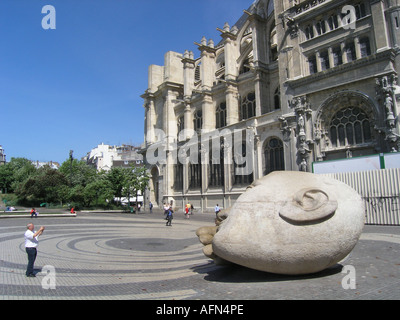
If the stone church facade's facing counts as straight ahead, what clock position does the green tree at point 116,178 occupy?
The green tree is roughly at 2 o'clock from the stone church facade.

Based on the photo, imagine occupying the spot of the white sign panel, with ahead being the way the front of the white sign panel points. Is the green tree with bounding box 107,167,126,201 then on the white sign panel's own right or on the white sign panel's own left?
on the white sign panel's own right

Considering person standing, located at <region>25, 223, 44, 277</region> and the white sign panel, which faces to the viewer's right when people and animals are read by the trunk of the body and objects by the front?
the person standing

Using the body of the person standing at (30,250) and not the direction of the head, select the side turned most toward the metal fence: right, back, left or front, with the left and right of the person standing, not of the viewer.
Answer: front

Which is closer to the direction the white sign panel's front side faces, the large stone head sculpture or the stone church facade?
the large stone head sculpture

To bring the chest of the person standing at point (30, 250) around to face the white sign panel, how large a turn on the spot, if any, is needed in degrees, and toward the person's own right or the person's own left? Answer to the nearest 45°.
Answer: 0° — they already face it

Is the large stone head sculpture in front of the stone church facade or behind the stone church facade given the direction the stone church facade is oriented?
in front

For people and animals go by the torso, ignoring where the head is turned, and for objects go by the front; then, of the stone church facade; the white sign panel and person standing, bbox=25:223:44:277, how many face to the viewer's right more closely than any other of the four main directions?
1

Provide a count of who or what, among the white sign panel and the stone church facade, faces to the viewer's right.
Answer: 0

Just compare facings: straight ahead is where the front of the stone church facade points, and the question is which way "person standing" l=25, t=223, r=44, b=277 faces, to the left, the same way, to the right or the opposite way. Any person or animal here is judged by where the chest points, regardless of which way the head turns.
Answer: the opposite way

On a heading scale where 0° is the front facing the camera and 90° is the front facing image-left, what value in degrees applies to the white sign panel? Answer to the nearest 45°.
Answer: approximately 45°

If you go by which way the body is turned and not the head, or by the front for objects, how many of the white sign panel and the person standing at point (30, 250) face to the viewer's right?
1

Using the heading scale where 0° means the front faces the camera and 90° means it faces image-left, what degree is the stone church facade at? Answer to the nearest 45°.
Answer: approximately 45°

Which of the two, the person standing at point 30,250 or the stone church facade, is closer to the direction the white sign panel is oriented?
the person standing

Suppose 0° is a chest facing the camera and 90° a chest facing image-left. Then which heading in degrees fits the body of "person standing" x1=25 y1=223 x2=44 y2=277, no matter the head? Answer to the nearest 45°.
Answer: approximately 270°

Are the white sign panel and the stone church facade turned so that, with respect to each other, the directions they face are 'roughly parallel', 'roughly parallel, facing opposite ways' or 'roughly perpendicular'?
roughly parallel
